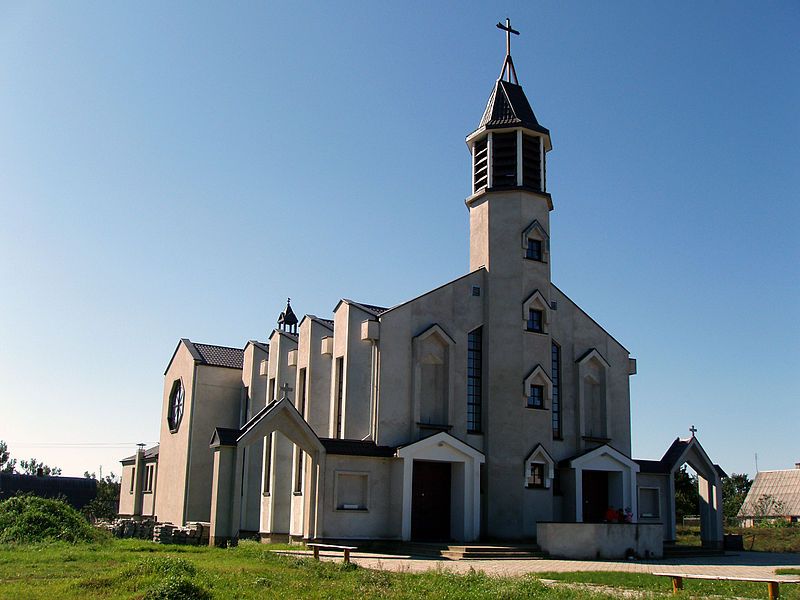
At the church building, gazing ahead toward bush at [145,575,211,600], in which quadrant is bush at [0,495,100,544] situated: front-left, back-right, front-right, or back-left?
front-right

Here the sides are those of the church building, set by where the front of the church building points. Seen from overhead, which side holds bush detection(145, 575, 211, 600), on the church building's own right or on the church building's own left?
on the church building's own right

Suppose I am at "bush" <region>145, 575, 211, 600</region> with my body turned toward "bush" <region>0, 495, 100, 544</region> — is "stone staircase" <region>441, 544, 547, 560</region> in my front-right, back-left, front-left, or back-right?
front-right

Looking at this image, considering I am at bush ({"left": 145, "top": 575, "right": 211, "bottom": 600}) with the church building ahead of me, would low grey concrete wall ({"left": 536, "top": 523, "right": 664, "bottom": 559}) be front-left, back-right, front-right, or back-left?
front-right

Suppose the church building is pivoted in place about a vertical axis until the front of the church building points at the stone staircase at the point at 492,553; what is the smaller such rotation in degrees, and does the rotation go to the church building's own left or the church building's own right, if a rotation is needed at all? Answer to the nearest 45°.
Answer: approximately 45° to the church building's own right

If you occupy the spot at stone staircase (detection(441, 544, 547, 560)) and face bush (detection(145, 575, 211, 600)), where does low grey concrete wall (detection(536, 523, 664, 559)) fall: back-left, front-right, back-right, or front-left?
back-left

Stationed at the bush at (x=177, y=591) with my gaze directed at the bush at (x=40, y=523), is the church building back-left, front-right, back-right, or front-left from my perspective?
front-right

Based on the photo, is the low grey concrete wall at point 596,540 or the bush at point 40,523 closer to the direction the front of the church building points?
the low grey concrete wall

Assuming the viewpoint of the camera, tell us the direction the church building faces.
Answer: facing the viewer and to the right of the viewer

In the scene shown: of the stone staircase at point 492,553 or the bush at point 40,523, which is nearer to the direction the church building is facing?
the stone staircase

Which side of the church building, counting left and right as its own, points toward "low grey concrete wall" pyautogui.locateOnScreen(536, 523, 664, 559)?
front

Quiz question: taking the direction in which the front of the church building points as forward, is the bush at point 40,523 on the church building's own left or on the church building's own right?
on the church building's own right
